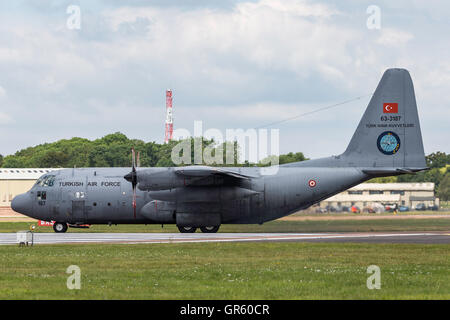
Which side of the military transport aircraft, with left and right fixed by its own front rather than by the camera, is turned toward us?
left
